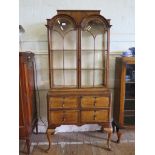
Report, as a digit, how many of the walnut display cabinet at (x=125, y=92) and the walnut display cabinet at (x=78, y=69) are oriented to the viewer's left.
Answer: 0

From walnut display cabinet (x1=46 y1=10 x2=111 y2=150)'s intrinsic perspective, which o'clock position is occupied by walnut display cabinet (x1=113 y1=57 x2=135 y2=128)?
walnut display cabinet (x1=113 y1=57 x2=135 y2=128) is roughly at 9 o'clock from walnut display cabinet (x1=46 y1=10 x2=111 y2=150).

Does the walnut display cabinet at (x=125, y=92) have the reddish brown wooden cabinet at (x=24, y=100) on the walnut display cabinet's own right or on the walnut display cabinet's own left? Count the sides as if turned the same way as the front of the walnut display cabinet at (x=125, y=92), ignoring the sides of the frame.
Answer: on the walnut display cabinet's own right

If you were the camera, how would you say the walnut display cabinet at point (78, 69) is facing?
facing the viewer

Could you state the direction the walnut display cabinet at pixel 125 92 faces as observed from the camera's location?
facing the viewer and to the right of the viewer

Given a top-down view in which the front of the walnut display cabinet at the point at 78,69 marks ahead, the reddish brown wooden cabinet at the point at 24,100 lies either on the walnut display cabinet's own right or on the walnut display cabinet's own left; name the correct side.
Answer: on the walnut display cabinet's own right

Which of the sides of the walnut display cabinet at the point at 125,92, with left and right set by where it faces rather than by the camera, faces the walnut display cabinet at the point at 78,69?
right
